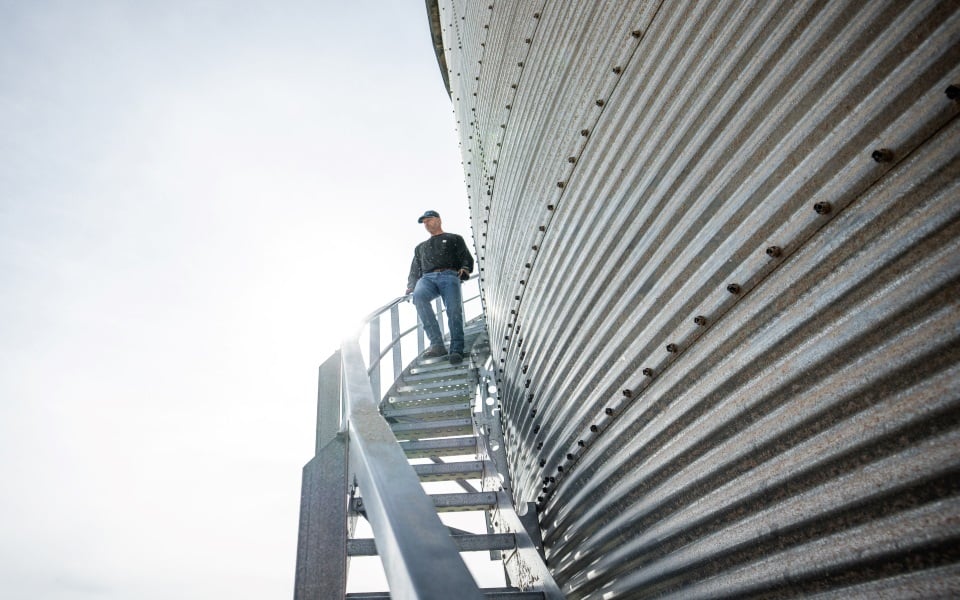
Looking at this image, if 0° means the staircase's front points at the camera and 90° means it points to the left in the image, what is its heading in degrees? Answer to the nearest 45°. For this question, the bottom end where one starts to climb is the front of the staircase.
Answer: approximately 0°
